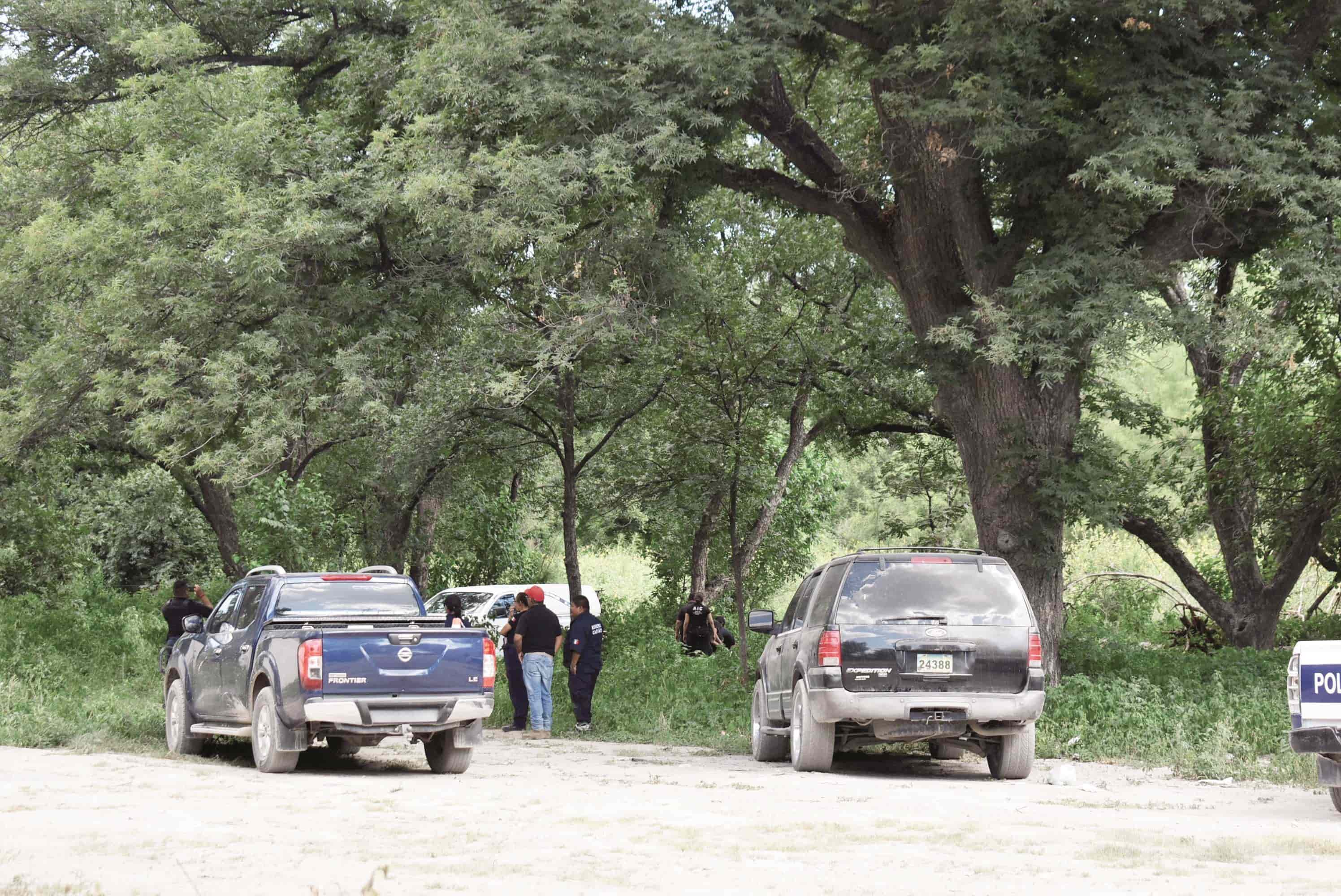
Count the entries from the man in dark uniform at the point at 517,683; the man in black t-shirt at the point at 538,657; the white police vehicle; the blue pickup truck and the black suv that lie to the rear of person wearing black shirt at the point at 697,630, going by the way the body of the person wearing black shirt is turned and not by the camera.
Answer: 5

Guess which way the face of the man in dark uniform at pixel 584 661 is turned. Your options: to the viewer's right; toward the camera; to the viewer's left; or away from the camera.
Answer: to the viewer's left

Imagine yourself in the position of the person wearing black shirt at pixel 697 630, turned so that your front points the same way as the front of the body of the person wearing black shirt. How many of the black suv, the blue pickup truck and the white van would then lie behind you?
2

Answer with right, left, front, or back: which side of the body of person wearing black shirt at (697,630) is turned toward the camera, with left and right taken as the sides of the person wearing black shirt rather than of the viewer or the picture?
back

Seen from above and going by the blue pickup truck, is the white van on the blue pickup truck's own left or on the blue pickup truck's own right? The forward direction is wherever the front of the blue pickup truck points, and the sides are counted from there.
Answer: on the blue pickup truck's own right

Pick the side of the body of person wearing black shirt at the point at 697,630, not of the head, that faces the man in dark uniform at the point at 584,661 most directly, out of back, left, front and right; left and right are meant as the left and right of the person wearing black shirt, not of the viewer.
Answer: back

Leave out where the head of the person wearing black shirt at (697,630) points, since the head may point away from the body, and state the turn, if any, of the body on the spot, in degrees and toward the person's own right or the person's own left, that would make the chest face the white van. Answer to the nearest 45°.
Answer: approximately 45° to the person's own left

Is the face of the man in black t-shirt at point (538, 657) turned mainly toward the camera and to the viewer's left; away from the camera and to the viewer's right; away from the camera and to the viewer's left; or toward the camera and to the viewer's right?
away from the camera and to the viewer's left
